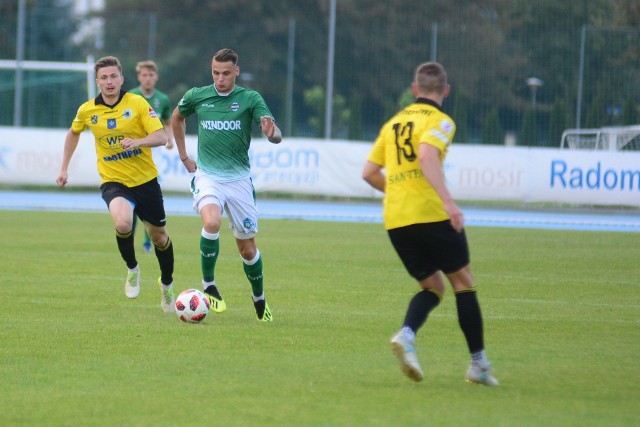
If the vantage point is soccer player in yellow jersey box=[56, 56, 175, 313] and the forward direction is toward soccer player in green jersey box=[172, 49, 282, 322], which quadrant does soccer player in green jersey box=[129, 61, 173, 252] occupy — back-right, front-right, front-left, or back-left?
back-left

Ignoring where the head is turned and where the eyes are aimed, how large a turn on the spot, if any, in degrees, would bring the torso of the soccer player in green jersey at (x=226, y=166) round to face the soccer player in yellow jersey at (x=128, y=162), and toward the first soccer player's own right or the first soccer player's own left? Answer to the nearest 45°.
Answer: approximately 135° to the first soccer player's own right

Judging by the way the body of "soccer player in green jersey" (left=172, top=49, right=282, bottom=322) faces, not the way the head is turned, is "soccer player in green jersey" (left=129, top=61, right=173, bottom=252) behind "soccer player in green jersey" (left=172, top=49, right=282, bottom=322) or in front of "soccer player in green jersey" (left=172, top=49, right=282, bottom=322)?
behind

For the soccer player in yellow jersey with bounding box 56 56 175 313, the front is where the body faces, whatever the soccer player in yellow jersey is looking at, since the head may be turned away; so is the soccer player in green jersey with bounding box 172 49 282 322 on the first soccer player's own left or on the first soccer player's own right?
on the first soccer player's own left

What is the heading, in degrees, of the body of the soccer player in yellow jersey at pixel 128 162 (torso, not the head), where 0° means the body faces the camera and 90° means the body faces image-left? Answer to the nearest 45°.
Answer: approximately 0°

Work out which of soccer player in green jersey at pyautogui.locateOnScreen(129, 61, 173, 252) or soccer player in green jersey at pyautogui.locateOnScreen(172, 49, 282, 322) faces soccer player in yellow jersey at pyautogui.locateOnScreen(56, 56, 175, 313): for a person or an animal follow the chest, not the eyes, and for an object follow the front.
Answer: soccer player in green jersey at pyautogui.locateOnScreen(129, 61, 173, 252)

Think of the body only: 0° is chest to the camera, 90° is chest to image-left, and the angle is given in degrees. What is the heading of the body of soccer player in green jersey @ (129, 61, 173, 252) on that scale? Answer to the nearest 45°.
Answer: approximately 0°

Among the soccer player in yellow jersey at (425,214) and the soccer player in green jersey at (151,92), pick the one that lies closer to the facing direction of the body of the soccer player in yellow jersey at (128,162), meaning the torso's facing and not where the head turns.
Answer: the soccer player in yellow jersey

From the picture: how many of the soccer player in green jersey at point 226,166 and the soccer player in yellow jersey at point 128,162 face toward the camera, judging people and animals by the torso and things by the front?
2

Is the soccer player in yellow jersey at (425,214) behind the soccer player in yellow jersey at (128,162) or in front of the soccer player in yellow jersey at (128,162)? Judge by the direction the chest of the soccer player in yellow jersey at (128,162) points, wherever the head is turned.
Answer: in front
